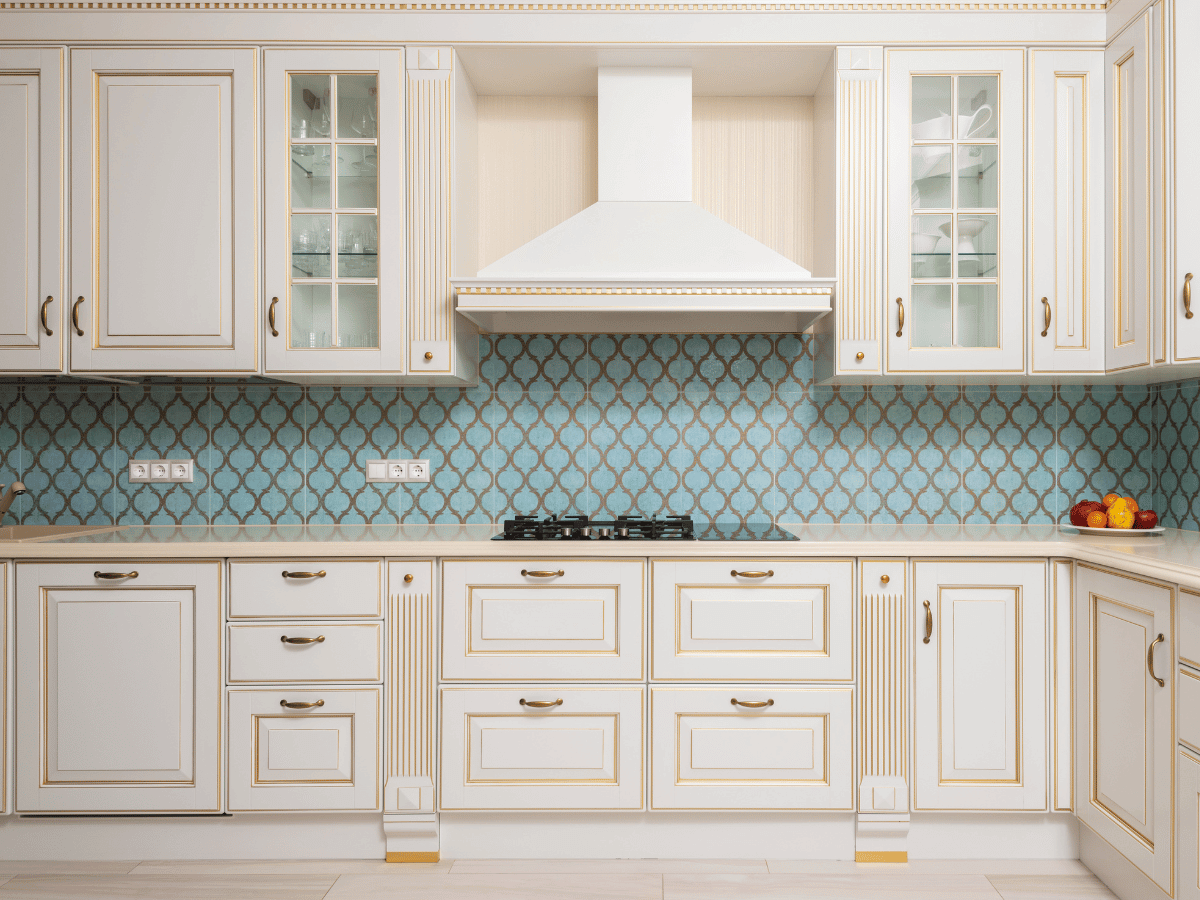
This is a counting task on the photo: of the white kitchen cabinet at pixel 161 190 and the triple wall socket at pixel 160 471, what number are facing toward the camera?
2

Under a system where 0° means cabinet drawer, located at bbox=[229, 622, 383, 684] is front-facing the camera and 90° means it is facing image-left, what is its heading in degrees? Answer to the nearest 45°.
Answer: approximately 0°

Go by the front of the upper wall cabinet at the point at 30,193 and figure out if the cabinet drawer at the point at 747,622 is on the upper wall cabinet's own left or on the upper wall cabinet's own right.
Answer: on the upper wall cabinet's own left

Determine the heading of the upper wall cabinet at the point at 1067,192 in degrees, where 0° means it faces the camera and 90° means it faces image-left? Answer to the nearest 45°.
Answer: approximately 0°
